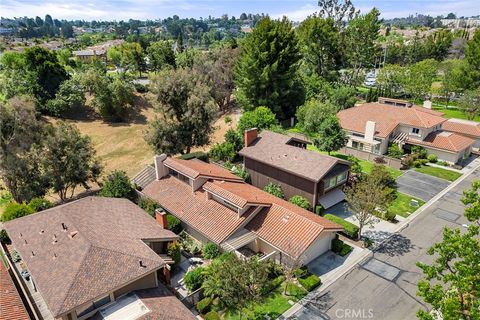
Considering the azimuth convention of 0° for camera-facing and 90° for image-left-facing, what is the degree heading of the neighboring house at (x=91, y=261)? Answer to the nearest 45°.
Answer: approximately 315°

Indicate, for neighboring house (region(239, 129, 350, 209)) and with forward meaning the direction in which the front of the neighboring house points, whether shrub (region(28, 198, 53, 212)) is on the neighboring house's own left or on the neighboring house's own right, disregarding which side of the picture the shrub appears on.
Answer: on the neighboring house's own right

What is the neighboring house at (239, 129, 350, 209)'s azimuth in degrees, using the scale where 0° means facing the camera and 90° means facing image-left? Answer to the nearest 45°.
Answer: approximately 315°

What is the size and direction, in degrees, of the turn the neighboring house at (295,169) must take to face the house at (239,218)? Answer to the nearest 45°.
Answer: approximately 90° to its right

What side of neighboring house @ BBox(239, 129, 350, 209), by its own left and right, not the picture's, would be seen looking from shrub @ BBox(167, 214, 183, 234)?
right

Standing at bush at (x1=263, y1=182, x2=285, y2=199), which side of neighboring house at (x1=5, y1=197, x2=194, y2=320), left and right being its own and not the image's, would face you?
left

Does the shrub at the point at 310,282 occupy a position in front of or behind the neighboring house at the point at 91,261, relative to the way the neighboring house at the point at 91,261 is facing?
in front

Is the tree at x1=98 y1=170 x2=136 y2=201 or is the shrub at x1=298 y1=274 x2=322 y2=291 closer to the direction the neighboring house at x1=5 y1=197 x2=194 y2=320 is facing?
the shrub

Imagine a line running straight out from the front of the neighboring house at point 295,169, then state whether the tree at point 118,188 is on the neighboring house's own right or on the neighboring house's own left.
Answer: on the neighboring house's own right
